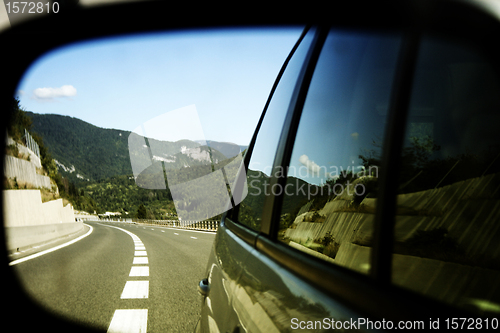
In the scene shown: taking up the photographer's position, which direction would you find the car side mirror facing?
facing the viewer and to the right of the viewer
